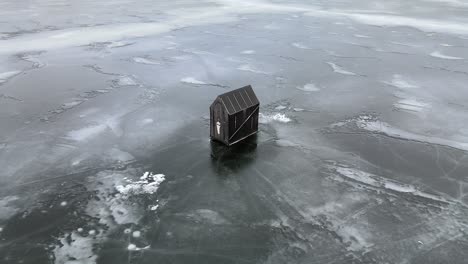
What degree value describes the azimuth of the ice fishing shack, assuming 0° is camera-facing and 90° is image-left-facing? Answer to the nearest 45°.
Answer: approximately 45°
